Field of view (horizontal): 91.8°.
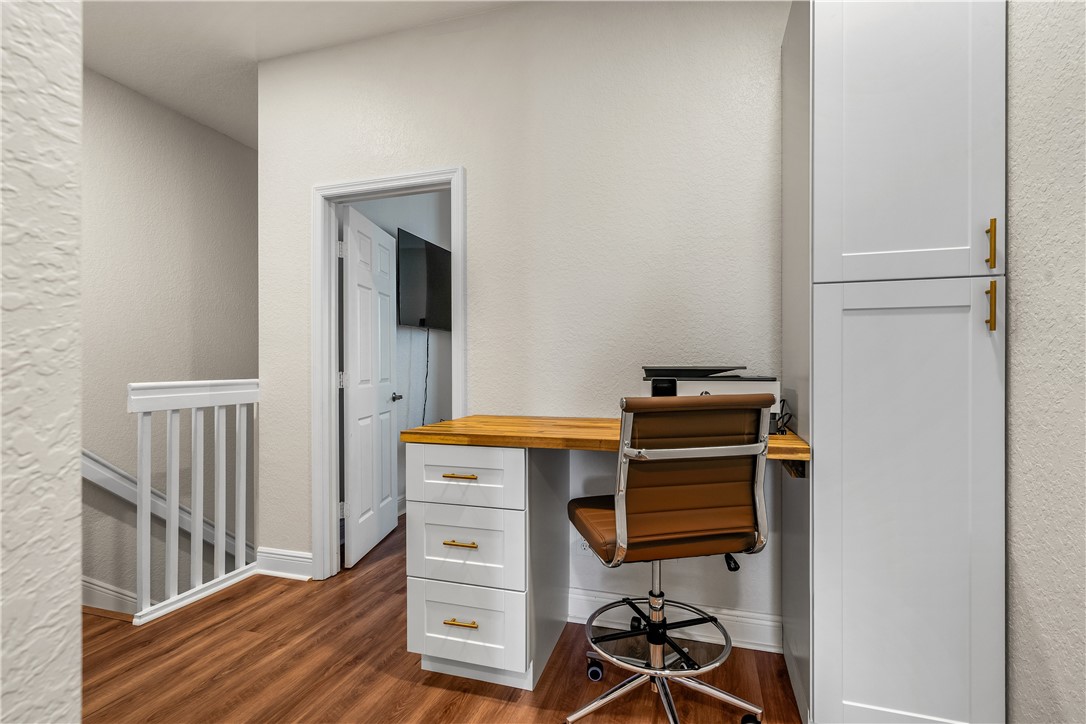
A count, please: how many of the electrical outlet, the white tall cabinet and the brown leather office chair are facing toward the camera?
2

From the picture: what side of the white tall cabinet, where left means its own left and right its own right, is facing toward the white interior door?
right

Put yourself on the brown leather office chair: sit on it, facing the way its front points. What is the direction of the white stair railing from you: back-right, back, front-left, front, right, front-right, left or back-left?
front-left

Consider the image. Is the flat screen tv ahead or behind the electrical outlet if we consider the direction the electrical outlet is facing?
behind

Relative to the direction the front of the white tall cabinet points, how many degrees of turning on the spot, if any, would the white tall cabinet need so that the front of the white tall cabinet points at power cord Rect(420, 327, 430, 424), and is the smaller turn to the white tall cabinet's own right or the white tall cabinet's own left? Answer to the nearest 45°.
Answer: approximately 90° to the white tall cabinet's own right

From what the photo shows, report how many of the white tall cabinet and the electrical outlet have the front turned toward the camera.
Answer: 2

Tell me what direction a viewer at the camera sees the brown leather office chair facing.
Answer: facing away from the viewer and to the left of the viewer

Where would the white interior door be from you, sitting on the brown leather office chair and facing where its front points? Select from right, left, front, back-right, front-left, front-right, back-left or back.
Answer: front

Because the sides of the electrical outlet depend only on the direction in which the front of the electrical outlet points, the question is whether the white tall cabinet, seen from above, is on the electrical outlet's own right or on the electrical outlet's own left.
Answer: on the electrical outlet's own left

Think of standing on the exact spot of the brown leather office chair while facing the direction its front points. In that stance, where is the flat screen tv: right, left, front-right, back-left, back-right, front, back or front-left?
front

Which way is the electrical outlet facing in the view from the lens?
facing the viewer

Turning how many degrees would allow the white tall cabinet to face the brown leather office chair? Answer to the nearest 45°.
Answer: approximately 45° to its right

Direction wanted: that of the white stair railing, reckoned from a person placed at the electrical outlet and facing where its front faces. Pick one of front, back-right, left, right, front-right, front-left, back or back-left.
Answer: right
